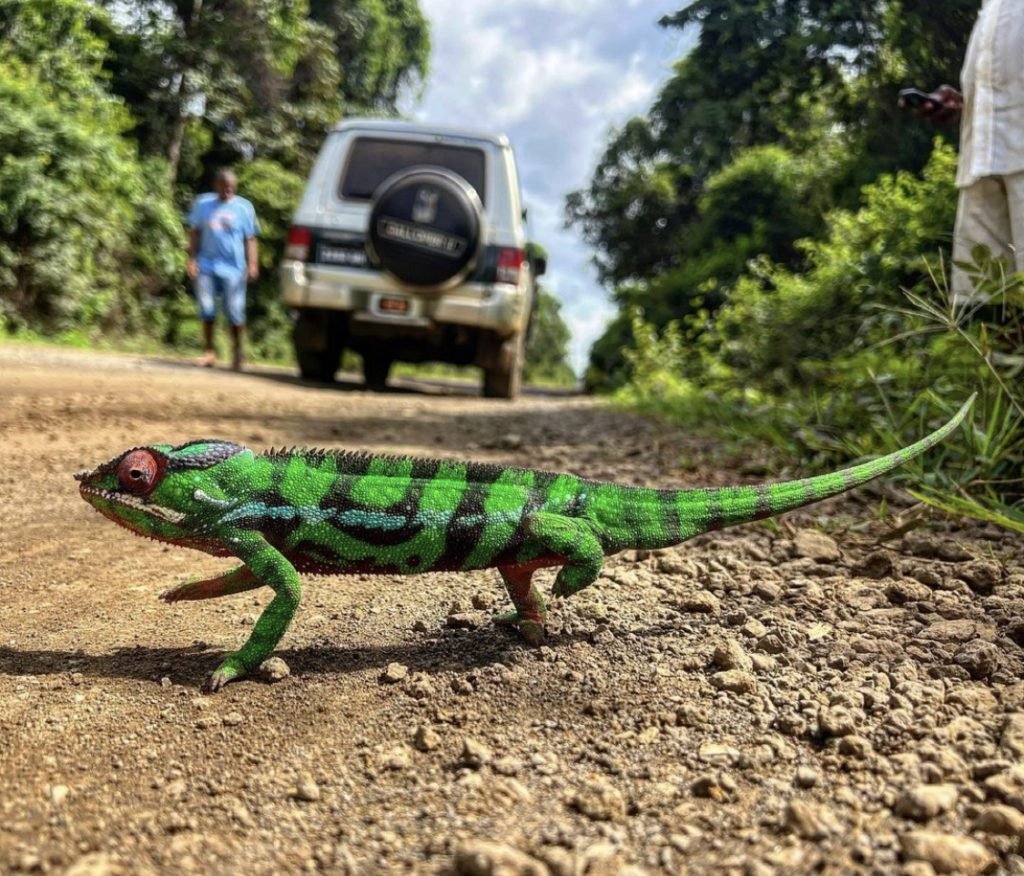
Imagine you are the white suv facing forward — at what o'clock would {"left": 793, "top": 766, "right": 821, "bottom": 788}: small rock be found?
The small rock is roughly at 6 o'clock from the white suv.

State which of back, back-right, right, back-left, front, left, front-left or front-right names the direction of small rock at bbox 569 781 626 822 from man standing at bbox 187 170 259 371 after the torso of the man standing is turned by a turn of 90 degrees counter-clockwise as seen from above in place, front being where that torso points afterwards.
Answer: right

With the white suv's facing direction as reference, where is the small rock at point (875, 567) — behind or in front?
behind

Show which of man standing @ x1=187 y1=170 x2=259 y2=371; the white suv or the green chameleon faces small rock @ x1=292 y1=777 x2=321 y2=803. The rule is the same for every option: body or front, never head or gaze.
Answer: the man standing

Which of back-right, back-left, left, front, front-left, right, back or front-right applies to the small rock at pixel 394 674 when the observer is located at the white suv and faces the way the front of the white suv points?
back

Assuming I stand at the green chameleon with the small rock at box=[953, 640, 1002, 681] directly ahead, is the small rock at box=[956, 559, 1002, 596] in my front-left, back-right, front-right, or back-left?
front-left

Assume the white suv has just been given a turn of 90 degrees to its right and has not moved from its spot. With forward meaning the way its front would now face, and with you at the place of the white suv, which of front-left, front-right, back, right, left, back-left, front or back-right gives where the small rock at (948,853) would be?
right

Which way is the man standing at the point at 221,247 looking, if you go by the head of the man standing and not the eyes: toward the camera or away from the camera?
toward the camera

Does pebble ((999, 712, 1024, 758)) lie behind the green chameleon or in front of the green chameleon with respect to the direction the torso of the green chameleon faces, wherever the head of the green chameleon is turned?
behind

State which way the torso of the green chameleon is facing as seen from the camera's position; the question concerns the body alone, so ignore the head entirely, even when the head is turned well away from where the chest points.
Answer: to the viewer's left

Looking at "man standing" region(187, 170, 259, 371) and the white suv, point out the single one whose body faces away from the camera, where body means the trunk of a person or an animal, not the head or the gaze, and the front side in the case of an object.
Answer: the white suv

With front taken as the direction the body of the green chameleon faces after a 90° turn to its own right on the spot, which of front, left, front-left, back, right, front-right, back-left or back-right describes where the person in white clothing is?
front-right

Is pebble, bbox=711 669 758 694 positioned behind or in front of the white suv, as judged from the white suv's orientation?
behind

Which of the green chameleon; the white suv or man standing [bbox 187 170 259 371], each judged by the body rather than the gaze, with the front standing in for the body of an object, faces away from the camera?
the white suv

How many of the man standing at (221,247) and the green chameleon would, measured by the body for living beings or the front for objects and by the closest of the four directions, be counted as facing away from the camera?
0

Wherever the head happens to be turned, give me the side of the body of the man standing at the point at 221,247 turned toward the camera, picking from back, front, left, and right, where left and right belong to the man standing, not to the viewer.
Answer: front

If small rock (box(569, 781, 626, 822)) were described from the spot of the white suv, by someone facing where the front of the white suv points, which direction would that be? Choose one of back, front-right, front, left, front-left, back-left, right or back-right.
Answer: back

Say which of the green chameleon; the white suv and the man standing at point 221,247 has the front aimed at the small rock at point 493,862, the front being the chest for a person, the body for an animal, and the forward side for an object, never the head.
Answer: the man standing

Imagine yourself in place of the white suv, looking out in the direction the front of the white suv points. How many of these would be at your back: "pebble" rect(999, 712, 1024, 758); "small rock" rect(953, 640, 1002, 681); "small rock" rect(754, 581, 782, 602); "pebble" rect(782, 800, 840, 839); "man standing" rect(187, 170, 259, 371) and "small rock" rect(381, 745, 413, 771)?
5

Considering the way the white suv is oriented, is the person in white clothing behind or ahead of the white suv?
behind

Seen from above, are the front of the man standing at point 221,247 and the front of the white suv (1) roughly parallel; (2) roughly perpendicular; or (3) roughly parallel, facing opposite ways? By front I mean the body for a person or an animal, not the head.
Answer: roughly parallel, facing opposite ways
